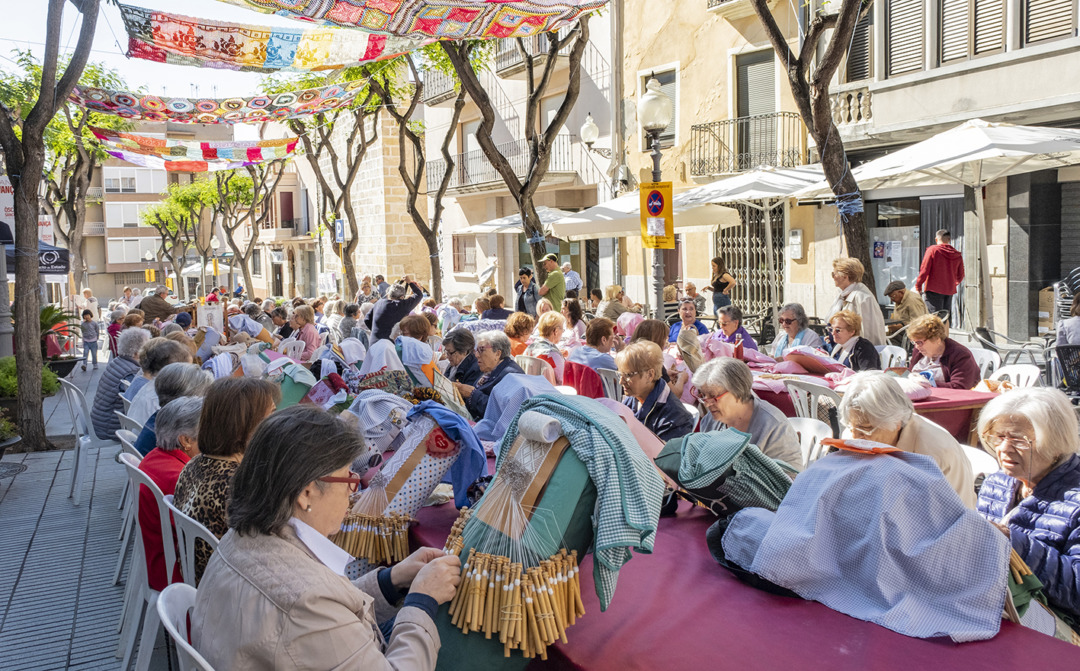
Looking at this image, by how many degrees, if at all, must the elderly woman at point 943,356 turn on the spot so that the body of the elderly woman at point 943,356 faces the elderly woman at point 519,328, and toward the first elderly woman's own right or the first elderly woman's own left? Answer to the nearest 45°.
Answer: approximately 45° to the first elderly woman's own right

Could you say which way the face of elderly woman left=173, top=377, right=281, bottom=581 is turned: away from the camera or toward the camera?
away from the camera

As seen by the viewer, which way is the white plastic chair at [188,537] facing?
to the viewer's right

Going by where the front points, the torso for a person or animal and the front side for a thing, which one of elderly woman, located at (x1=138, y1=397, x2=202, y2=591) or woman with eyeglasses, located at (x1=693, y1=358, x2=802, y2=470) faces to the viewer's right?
the elderly woman

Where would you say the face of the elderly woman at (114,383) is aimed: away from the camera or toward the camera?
away from the camera

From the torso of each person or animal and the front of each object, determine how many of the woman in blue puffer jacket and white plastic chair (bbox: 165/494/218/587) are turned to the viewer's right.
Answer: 1

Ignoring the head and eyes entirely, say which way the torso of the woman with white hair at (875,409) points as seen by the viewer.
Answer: to the viewer's left

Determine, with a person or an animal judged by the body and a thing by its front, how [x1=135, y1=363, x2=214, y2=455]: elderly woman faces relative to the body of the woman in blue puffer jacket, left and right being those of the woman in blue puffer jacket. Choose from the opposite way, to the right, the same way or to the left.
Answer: the opposite way

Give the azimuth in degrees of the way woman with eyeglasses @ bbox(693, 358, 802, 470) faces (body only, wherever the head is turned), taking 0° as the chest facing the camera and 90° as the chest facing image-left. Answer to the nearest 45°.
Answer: approximately 45°
